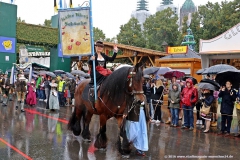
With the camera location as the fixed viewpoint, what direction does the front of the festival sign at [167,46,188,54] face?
facing the viewer

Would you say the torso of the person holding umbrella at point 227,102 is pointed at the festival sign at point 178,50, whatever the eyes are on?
no

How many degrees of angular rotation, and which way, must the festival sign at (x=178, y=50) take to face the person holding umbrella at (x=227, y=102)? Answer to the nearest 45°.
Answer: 0° — it already faces them

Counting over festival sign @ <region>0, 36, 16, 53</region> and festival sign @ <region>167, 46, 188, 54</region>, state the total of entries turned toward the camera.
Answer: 2

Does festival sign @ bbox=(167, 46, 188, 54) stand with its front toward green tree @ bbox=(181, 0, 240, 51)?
no

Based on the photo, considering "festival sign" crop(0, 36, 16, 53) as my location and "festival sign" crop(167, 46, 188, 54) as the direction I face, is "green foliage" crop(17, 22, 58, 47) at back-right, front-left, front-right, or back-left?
front-left

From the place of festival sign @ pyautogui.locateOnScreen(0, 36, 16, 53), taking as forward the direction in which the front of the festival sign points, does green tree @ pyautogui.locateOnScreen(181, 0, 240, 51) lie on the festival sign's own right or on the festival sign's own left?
on the festival sign's own left

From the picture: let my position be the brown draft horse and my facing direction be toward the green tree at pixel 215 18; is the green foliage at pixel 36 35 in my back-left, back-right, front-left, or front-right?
front-left

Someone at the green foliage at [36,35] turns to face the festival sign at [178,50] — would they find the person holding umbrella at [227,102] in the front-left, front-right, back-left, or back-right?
front-right

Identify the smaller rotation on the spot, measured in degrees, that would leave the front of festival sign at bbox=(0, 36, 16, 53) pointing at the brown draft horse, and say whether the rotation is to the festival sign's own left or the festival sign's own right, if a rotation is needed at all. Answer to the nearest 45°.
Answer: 0° — it already faces it

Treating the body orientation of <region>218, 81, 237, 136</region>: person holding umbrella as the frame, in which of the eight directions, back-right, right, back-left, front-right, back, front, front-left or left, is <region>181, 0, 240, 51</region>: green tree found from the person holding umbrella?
back-right

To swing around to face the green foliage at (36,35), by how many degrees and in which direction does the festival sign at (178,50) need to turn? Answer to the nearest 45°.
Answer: approximately 90° to its right

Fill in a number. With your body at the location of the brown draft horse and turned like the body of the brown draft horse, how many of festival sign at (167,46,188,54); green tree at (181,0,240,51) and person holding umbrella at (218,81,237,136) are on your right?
0

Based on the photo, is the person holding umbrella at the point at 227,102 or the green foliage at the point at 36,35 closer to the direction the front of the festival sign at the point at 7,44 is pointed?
the person holding umbrella

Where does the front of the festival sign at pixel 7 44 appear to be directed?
toward the camera

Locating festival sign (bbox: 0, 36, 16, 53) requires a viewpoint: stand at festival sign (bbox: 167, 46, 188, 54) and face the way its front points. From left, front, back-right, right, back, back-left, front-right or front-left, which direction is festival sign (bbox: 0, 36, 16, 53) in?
right

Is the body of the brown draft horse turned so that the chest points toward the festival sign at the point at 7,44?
no

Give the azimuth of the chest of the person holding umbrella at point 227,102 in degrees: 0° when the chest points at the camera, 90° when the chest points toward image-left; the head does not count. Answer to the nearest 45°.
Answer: approximately 45°
